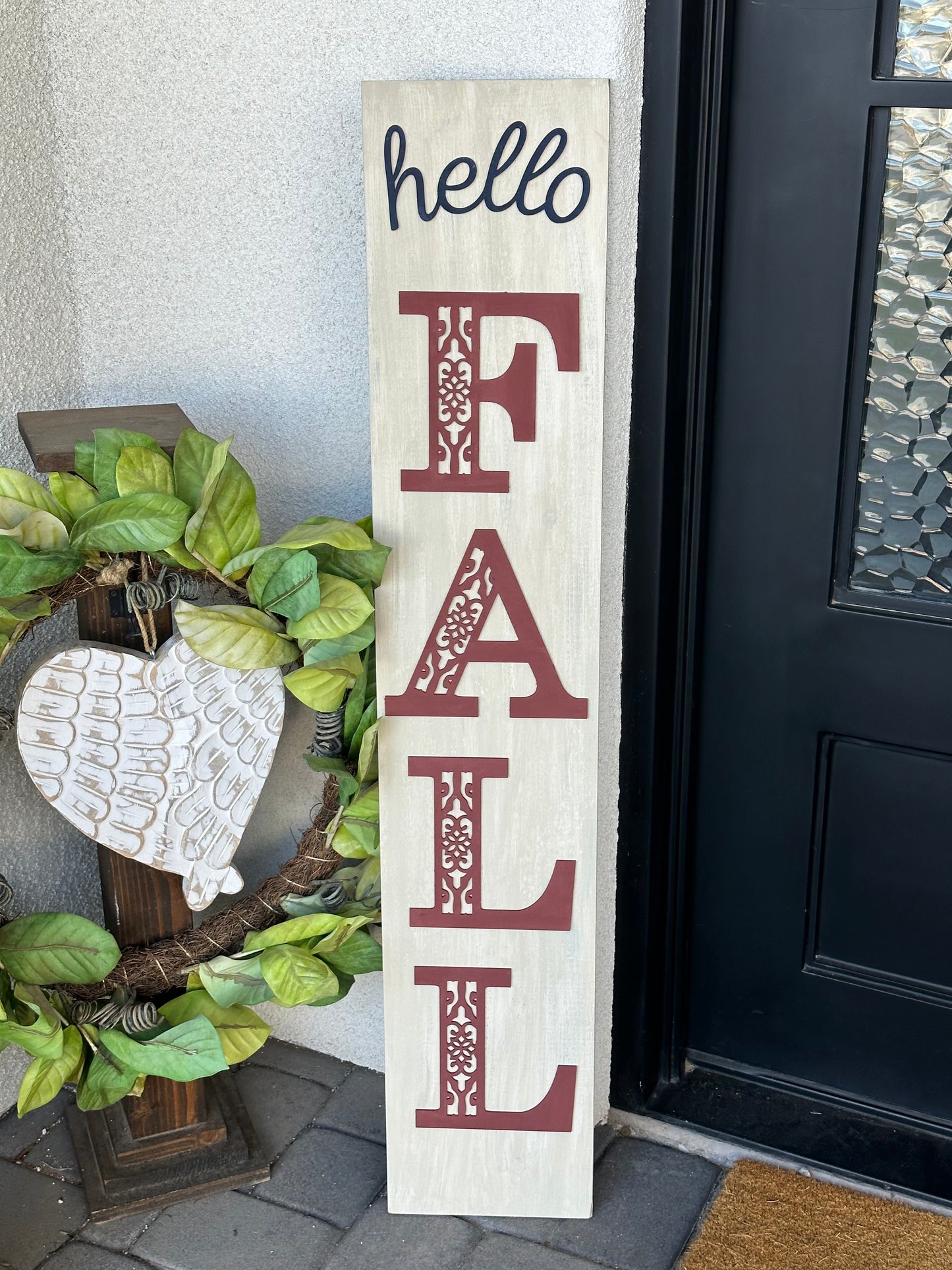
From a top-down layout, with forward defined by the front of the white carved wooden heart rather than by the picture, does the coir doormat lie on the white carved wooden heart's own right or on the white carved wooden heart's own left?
on the white carved wooden heart's own left

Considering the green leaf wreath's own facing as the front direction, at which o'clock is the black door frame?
The black door frame is roughly at 9 o'clock from the green leaf wreath.

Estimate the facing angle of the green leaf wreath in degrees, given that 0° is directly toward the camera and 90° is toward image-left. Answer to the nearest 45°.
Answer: approximately 0°

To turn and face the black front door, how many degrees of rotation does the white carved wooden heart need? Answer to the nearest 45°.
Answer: approximately 90° to its left

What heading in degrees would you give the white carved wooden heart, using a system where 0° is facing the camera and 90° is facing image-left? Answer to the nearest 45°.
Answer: approximately 0°

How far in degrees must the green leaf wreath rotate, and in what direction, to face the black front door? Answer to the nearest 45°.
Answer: approximately 90° to its left

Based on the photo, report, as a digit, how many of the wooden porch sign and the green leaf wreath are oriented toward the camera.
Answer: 2

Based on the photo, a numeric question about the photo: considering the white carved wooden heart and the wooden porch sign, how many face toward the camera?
2
